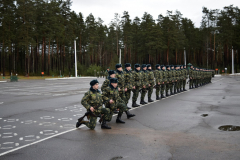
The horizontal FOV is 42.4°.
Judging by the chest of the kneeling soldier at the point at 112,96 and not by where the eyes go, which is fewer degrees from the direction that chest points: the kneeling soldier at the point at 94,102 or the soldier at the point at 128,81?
the kneeling soldier

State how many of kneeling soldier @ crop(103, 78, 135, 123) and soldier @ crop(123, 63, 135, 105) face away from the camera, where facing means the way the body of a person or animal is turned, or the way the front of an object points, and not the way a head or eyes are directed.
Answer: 0
